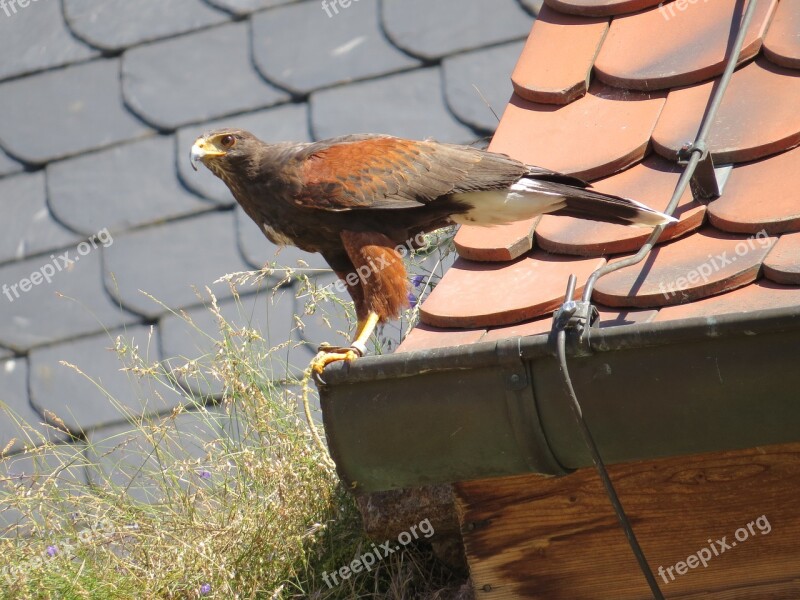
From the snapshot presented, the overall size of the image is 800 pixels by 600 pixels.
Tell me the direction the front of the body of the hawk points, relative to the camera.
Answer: to the viewer's left

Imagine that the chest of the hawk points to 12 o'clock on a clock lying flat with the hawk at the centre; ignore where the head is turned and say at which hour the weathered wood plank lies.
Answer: The weathered wood plank is roughly at 6 o'clock from the hawk.

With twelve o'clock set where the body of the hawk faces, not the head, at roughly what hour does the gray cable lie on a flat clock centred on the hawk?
The gray cable is roughly at 6 o'clock from the hawk.
